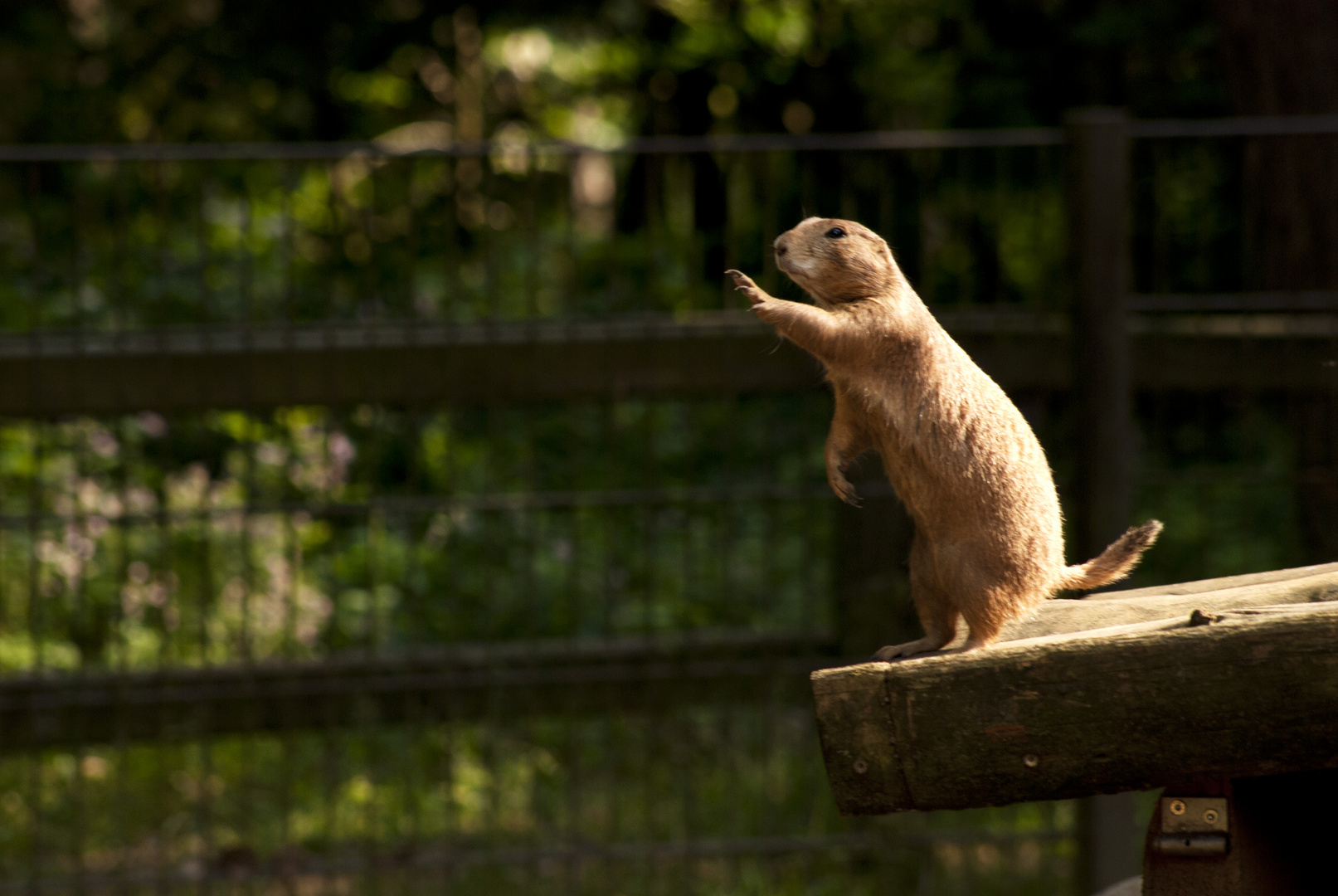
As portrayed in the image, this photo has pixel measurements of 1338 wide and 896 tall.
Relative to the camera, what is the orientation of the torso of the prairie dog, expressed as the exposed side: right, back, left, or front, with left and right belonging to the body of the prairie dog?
left

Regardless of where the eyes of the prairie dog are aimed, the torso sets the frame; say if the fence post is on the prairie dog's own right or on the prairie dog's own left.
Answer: on the prairie dog's own right

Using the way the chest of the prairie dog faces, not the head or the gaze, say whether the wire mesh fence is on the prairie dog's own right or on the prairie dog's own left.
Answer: on the prairie dog's own right
